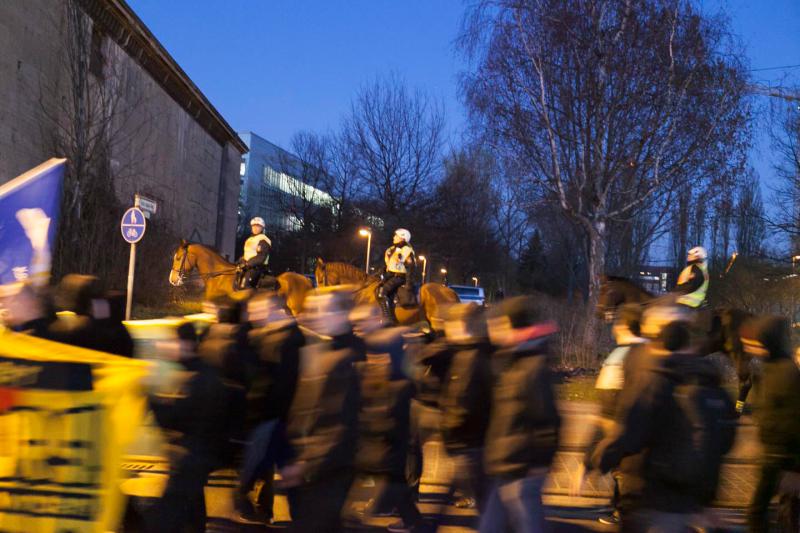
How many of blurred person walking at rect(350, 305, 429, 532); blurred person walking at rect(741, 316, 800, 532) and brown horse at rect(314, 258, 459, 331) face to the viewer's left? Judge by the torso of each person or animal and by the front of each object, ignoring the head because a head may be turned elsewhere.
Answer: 3

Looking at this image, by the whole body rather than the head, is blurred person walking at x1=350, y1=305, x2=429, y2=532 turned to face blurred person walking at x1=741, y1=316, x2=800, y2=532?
no

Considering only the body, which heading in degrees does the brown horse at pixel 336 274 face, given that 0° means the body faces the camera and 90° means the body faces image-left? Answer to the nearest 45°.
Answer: approximately 90°

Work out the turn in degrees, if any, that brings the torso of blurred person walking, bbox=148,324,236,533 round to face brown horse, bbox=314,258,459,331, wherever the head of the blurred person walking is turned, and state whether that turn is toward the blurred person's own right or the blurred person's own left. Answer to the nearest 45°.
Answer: approximately 135° to the blurred person's own right

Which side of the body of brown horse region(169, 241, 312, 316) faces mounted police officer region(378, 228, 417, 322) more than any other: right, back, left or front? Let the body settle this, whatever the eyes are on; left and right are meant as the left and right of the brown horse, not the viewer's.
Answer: back

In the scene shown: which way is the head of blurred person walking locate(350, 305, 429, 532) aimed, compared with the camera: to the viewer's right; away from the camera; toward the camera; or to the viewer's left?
to the viewer's left

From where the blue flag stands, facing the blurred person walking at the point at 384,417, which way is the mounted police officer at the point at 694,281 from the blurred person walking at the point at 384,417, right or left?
left

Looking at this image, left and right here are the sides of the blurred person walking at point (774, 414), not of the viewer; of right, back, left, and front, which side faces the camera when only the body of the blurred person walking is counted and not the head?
left

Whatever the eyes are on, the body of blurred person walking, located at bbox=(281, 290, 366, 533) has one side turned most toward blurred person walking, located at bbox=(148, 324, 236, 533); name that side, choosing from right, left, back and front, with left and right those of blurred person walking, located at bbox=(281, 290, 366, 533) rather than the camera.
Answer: front

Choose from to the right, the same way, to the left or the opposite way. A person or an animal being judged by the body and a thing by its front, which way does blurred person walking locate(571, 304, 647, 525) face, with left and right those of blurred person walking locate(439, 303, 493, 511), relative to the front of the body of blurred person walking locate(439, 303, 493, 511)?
the same way

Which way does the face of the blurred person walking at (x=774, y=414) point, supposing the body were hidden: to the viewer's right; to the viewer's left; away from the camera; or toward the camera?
to the viewer's left

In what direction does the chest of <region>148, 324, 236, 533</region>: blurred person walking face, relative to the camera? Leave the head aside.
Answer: to the viewer's left

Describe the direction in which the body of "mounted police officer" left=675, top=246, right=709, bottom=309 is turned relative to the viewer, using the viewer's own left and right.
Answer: facing to the left of the viewer

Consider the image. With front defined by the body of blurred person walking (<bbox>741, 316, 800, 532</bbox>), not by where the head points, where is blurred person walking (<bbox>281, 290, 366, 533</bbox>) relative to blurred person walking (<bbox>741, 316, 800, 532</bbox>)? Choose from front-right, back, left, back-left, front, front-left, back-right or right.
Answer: front-left

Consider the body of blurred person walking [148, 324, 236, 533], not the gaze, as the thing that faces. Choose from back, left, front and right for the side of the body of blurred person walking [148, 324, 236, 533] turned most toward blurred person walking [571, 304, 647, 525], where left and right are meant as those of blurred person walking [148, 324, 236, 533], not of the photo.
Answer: back

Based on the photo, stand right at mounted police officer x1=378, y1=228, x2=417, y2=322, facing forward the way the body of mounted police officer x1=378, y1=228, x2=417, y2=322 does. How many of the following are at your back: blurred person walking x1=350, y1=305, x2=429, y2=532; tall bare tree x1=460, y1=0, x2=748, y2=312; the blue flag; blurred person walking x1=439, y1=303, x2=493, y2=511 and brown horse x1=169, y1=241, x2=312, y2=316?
1

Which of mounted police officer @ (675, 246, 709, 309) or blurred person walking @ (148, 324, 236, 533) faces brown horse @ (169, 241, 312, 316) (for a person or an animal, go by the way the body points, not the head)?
the mounted police officer

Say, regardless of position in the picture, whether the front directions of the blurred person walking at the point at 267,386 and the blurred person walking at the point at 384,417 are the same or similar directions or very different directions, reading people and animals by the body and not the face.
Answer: same or similar directions

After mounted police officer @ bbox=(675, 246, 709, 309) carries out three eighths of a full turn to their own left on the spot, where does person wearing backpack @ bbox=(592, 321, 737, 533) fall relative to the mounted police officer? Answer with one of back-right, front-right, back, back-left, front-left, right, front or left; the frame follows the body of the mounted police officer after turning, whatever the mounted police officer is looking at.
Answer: front-right
